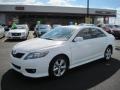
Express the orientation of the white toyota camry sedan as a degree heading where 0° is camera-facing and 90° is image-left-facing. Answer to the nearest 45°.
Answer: approximately 45°
